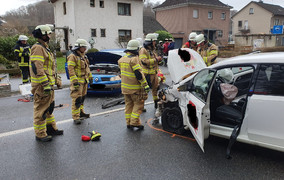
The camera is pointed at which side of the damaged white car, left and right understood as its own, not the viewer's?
left

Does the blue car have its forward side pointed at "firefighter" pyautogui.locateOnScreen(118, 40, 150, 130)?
yes

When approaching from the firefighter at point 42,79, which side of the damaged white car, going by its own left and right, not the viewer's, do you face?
front

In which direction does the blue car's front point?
toward the camera

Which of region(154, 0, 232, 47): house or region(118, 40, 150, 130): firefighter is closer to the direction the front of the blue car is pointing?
the firefighter

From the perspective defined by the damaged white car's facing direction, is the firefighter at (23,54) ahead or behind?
ahead

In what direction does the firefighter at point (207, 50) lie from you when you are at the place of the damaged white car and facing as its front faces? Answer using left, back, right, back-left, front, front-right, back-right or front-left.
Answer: right

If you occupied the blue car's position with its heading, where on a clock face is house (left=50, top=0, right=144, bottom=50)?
The house is roughly at 6 o'clock from the blue car.

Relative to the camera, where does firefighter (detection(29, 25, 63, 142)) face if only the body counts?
to the viewer's right

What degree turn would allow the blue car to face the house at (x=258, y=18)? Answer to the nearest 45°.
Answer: approximately 135° to its left

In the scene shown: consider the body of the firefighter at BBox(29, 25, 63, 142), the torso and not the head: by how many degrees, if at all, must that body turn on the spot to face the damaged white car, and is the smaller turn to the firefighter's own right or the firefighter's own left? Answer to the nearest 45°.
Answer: approximately 45° to the firefighter's own right

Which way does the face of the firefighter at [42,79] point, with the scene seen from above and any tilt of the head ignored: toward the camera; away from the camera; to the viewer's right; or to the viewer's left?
to the viewer's right

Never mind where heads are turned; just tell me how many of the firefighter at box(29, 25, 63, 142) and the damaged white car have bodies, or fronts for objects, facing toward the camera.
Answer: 0
